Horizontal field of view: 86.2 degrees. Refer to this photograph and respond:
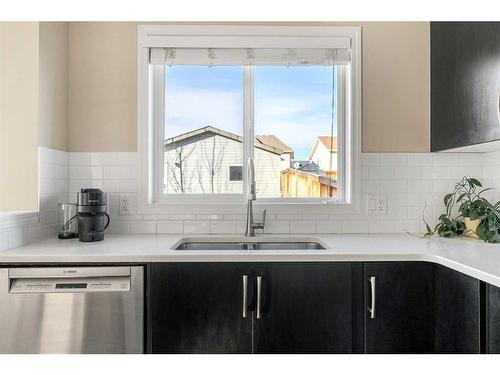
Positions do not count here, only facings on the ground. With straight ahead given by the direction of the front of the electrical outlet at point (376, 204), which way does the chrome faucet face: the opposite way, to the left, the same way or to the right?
the same way

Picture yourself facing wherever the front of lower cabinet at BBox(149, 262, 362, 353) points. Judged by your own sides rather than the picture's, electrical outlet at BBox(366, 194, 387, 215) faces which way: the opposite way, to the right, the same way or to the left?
the same way

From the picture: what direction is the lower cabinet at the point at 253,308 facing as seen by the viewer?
toward the camera

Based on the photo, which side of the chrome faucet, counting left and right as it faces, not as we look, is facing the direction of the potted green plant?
left

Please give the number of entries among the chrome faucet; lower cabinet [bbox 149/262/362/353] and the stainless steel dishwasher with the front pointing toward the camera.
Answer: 3

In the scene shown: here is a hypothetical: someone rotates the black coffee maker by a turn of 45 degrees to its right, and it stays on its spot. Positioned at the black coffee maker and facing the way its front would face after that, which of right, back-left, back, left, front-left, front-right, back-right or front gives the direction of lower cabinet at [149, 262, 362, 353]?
left

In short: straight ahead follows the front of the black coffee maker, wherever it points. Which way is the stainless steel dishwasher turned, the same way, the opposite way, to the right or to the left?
the same way

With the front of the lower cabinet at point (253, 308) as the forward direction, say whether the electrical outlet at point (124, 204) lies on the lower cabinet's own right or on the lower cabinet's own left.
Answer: on the lower cabinet's own right

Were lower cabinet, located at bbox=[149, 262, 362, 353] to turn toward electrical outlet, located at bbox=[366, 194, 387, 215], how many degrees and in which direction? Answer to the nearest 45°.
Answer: approximately 135° to its left

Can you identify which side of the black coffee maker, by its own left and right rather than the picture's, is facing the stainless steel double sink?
left

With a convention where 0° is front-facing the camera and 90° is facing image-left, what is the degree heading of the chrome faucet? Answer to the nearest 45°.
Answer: approximately 0°

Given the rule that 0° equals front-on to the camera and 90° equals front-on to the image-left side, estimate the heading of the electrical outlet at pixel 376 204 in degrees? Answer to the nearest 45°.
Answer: approximately 0°

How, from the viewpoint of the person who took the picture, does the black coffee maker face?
facing the viewer
